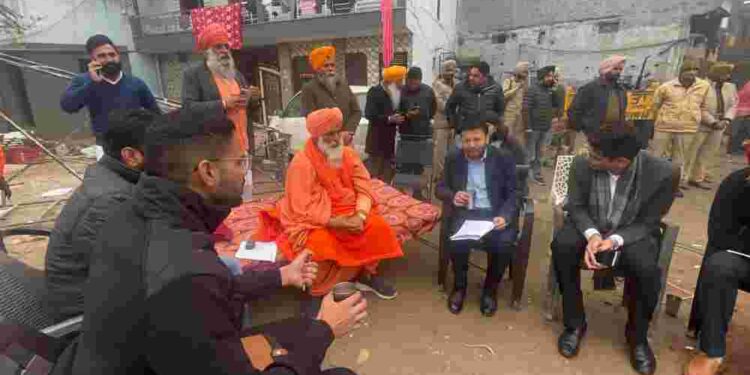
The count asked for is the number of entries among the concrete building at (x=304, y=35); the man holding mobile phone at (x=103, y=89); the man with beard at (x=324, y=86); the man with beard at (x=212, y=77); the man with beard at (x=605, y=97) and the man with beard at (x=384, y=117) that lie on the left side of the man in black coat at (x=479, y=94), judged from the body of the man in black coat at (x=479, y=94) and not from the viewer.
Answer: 1

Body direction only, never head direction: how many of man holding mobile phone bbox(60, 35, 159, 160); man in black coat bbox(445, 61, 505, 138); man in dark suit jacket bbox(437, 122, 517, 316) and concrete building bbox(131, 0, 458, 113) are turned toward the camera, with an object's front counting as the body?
4

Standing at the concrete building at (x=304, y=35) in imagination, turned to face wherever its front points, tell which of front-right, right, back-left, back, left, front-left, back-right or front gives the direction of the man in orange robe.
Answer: front

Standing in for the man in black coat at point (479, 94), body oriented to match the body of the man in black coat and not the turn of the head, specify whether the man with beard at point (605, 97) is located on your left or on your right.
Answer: on your left

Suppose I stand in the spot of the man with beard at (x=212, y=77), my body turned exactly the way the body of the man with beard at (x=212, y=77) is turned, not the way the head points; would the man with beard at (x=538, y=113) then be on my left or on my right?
on my left

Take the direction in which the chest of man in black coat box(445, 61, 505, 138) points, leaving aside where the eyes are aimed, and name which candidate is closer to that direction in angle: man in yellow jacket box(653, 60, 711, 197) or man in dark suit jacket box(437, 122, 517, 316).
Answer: the man in dark suit jacket

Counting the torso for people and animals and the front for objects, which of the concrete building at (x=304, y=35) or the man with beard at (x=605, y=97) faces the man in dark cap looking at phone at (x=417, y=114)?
the concrete building

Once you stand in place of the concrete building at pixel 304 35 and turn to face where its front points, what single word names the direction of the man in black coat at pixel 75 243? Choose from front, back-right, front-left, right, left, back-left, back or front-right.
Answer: front

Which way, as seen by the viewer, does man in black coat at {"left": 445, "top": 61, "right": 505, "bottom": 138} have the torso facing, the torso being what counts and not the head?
toward the camera

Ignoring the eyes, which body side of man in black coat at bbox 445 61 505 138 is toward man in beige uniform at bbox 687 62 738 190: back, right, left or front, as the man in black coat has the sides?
left

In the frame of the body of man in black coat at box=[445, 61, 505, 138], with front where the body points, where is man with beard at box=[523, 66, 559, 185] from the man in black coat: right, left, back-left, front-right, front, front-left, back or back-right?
back-left

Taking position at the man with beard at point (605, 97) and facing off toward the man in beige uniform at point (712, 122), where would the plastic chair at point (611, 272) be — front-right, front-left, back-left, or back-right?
back-right

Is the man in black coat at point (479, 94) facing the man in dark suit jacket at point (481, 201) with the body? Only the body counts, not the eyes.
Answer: yes

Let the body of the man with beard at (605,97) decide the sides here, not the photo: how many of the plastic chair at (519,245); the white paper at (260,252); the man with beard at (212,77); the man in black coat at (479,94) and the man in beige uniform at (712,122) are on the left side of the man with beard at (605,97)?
1

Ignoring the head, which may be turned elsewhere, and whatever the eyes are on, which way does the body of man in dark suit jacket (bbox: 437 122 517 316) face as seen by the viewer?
toward the camera

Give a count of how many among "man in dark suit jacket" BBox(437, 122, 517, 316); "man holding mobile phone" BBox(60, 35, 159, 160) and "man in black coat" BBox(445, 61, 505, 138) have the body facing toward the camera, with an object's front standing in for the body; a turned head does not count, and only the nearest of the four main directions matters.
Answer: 3
